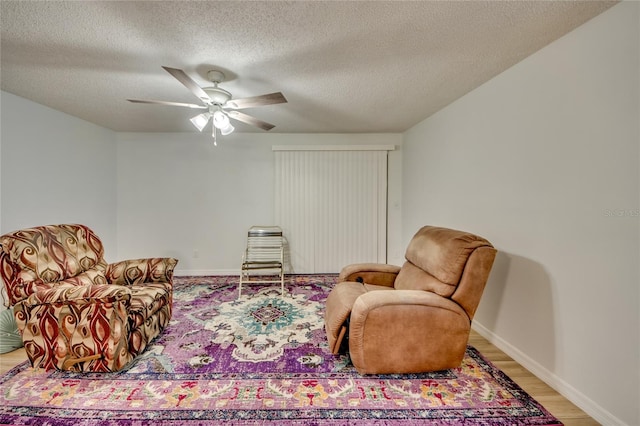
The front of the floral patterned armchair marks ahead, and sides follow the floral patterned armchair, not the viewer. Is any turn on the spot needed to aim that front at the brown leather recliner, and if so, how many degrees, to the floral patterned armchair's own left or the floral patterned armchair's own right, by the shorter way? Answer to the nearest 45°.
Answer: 0° — it already faces it

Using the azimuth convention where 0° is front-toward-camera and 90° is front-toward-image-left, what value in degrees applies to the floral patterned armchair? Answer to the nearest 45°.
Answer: approximately 315°
